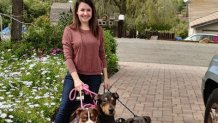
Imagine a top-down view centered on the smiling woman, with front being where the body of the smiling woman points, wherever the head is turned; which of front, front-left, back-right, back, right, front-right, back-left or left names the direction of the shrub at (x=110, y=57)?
back

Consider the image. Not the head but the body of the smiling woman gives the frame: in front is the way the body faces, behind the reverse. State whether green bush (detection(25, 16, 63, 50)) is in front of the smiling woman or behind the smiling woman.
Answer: behind

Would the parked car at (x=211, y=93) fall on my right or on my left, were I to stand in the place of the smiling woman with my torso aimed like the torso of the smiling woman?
on my left

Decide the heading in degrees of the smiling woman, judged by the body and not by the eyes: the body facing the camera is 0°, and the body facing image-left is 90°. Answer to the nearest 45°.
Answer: approximately 0°
